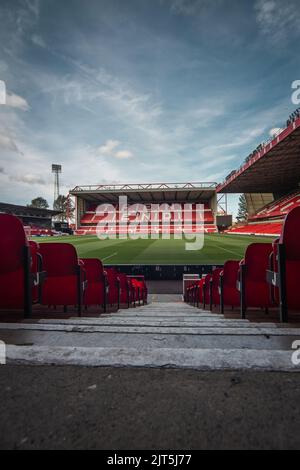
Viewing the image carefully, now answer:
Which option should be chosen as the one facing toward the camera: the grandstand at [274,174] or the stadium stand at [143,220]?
the stadium stand

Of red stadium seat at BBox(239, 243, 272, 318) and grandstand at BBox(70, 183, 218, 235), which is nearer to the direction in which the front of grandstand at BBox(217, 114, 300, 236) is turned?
the grandstand

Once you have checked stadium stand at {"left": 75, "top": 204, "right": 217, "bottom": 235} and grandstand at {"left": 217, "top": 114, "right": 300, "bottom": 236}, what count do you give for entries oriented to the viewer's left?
1

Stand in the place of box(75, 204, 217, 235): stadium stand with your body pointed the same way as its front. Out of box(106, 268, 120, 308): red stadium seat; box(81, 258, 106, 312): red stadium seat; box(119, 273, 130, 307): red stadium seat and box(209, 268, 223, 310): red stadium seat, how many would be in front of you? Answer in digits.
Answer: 4

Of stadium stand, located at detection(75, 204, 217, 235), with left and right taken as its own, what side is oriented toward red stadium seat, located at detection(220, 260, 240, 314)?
front

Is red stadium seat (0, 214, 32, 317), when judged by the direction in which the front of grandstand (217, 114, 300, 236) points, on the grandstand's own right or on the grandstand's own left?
on the grandstand's own left

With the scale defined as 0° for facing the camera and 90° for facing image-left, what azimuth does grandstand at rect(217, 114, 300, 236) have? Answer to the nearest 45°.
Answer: approximately 90°

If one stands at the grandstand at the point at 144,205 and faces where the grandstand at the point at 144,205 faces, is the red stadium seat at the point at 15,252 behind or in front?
in front

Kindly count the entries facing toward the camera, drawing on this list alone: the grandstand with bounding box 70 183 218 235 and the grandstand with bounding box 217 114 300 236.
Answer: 1

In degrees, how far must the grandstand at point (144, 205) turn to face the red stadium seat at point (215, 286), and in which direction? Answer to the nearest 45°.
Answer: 0° — it already faces it

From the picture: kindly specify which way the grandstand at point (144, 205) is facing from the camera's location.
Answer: facing the viewer

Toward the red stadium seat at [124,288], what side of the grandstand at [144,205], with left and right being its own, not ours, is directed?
front

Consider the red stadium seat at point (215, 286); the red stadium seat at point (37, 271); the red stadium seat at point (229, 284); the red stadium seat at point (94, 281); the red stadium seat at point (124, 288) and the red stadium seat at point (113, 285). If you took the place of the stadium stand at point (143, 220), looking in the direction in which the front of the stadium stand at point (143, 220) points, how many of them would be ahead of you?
6

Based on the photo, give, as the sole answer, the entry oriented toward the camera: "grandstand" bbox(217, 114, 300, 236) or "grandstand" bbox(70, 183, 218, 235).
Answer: "grandstand" bbox(70, 183, 218, 235)

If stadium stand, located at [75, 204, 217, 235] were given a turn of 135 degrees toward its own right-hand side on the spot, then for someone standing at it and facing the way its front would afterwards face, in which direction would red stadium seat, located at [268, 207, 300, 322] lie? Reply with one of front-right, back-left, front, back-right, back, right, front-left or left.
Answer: back-left

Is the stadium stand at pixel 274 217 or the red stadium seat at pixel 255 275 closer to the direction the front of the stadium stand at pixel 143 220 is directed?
the red stadium seat

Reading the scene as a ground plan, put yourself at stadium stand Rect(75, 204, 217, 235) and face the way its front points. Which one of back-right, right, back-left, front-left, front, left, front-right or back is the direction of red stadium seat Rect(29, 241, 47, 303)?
front

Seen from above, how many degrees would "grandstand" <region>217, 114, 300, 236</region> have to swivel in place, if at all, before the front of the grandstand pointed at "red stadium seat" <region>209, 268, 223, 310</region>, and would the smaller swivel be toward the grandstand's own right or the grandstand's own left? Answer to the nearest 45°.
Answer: approximately 90° to the grandstand's own left
